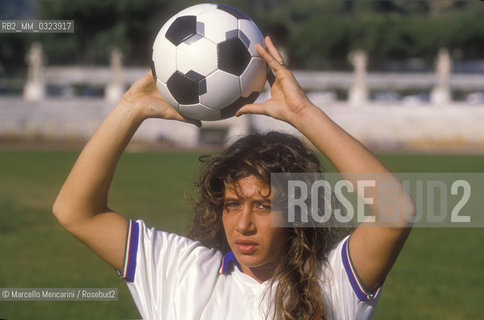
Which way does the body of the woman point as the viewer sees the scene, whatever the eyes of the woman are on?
toward the camera
